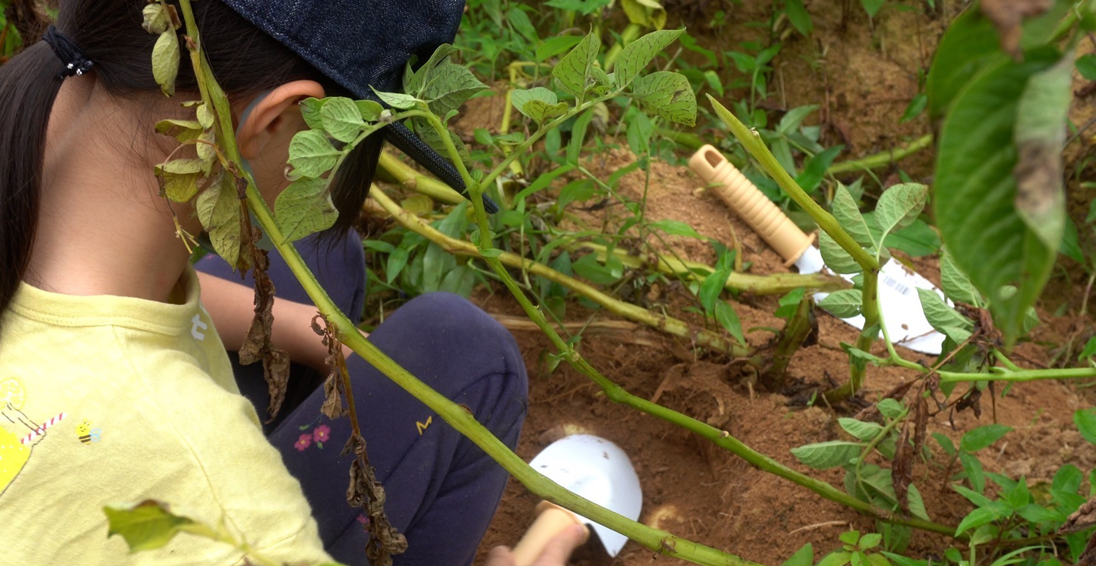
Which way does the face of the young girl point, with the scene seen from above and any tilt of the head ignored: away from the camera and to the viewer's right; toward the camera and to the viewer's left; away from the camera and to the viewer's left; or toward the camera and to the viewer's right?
away from the camera and to the viewer's right

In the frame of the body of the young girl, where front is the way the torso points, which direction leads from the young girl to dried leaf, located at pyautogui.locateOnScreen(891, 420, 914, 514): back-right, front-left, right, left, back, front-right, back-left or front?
front-right

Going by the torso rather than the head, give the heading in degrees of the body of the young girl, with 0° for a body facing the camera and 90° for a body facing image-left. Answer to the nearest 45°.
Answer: approximately 225°
